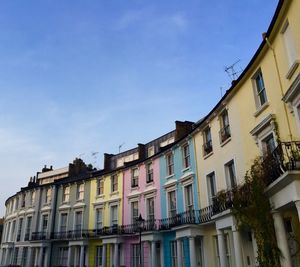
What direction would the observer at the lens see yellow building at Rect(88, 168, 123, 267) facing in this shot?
facing the viewer and to the left of the viewer

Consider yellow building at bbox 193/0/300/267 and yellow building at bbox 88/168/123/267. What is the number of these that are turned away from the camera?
0

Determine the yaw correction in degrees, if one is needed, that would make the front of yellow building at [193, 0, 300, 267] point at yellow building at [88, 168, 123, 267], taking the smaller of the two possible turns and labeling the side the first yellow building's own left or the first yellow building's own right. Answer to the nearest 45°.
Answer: approximately 90° to the first yellow building's own right

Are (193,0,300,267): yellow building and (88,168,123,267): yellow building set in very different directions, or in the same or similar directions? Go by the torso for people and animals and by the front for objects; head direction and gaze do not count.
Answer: same or similar directions

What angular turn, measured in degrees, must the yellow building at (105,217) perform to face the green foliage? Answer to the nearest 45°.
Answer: approximately 45° to its left

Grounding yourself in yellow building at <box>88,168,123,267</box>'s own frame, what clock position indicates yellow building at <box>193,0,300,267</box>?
yellow building at <box>193,0,300,267</box> is roughly at 10 o'clock from yellow building at <box>88,168,123,267</box>.
